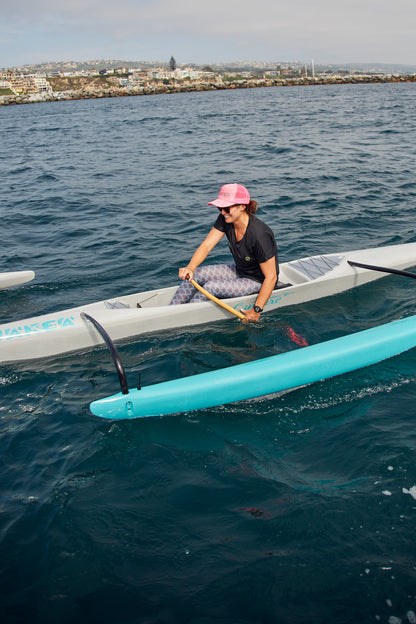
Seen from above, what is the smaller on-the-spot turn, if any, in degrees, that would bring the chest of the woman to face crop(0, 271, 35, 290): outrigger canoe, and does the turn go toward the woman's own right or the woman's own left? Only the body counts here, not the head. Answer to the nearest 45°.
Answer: approximately 90° to the woman's own right

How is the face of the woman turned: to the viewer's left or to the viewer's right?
to the viewer's left

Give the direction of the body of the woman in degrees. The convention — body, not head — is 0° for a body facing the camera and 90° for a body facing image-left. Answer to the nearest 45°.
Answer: approximately 45°
